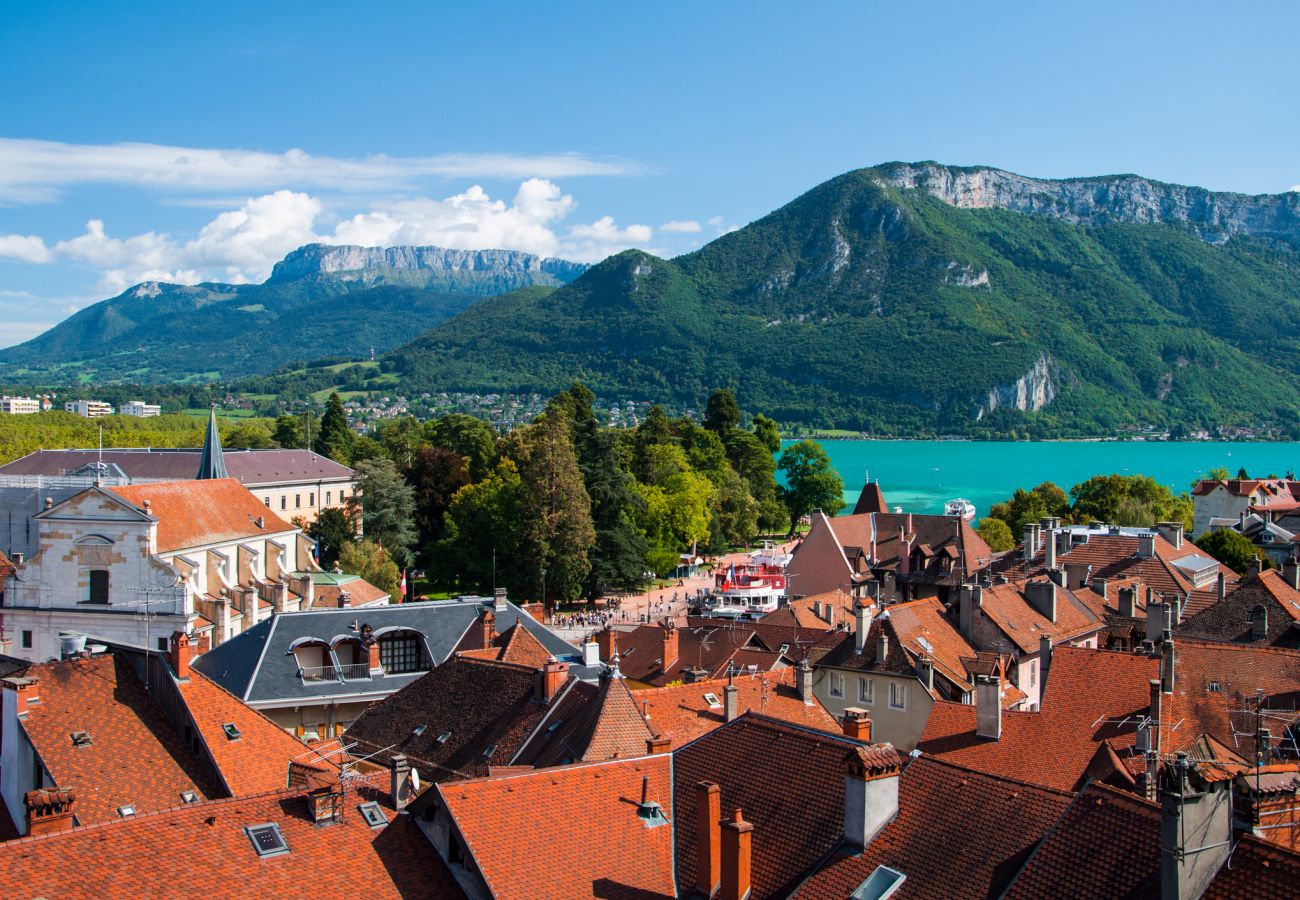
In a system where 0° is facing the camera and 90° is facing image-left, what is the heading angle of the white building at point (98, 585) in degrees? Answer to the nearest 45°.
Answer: approximately 45°
